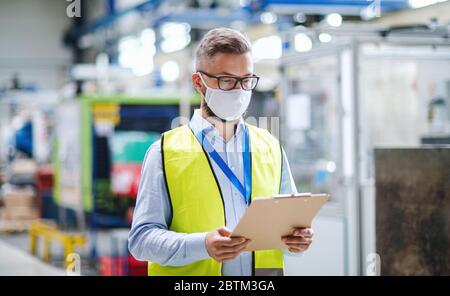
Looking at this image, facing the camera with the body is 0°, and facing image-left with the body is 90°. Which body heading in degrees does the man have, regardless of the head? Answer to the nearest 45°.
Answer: approximately 315°

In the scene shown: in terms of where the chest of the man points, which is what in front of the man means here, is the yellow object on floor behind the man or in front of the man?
behind
